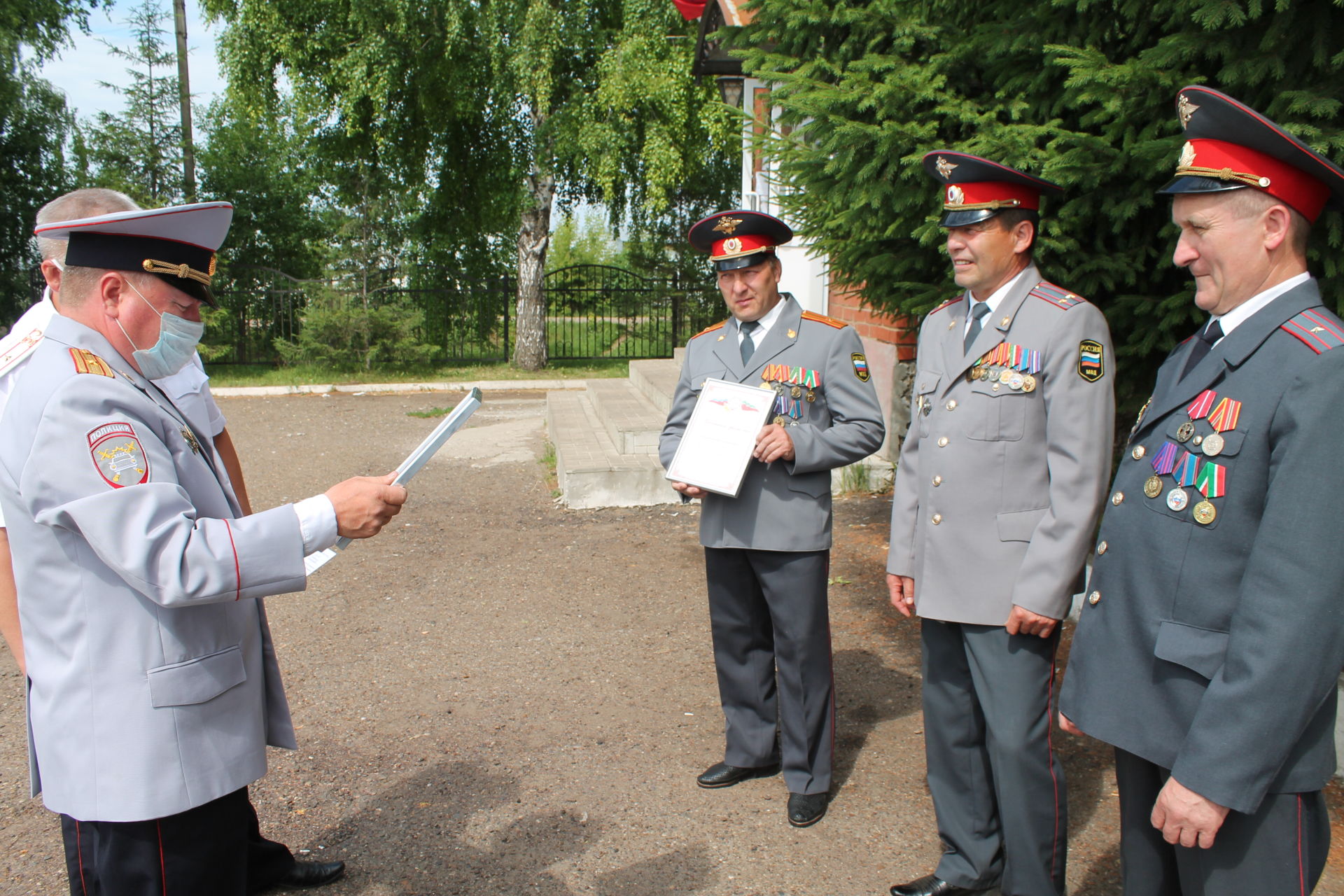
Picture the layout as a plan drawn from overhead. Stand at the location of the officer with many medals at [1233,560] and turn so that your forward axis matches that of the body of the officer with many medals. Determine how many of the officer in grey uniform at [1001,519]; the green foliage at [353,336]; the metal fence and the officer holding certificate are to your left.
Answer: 0

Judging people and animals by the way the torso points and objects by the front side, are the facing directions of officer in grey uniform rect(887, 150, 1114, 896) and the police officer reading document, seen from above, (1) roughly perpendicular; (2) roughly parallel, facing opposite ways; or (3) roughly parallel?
roughly parallel, facing opposite ways

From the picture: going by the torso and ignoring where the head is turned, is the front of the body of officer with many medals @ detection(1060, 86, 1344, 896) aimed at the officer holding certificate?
no

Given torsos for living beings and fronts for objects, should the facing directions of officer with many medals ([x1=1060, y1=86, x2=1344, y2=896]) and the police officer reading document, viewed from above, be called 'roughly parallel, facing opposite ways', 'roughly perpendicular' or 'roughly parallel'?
roughly parallel, facing opposite ways

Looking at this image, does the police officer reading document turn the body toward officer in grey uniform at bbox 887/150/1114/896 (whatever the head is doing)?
yes

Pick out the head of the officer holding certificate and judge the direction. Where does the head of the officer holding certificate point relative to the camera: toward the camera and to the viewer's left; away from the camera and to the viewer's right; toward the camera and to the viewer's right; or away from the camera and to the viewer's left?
toward the camera and to the viewer's left

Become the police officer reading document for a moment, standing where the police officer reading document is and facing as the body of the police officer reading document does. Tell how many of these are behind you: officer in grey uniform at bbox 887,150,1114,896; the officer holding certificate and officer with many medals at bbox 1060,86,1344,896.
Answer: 0

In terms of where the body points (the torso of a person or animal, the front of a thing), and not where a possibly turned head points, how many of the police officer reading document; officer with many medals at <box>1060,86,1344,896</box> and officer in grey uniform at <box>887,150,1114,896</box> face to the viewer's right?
1

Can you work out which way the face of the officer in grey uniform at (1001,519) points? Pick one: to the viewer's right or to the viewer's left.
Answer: to the viewer's left

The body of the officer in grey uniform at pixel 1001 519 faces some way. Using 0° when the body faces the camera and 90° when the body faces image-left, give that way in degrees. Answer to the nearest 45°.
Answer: approximately 45°

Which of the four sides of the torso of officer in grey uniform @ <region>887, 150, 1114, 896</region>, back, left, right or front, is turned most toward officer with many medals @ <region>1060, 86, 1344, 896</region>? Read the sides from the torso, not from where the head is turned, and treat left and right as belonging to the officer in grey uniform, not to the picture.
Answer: left

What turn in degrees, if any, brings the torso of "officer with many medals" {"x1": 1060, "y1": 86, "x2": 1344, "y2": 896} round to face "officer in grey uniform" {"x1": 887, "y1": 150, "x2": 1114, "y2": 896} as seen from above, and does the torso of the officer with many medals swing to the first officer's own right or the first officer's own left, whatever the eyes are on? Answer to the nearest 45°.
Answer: approximately 90° to the first officer's own right

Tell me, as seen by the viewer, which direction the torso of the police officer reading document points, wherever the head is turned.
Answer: to the viewer's right

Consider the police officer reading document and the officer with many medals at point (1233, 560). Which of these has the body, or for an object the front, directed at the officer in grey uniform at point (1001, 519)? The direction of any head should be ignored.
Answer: the police officer reading document

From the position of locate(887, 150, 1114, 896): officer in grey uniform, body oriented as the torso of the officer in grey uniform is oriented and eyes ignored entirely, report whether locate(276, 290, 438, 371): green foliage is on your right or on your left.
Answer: on your right

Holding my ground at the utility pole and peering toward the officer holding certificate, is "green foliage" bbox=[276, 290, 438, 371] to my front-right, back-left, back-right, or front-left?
front-left

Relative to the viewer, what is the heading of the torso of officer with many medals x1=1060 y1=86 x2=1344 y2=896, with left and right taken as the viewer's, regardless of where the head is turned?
facing the viewer and to the left of the viewer

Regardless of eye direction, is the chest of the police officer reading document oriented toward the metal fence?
no

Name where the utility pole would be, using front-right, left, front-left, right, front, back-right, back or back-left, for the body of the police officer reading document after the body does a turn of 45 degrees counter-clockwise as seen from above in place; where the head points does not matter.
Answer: front-left

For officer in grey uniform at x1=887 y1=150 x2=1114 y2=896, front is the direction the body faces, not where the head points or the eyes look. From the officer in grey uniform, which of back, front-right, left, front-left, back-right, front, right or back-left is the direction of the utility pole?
right
